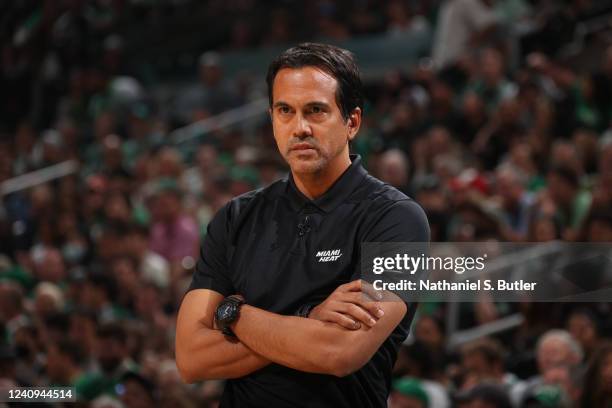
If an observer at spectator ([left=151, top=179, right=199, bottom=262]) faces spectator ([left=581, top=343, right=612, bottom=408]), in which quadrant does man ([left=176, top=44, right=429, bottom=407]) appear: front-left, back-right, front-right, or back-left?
front-right

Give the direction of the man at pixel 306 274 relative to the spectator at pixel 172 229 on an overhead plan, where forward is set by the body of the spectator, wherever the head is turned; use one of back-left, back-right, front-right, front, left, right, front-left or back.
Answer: front

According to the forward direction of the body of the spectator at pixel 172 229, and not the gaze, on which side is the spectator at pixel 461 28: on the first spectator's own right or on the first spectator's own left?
on the first spectator's own left

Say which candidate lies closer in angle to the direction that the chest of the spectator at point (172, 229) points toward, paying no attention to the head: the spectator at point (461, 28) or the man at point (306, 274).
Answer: the man

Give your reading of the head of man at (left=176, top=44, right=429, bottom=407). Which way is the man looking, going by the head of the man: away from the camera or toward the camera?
toward the camera

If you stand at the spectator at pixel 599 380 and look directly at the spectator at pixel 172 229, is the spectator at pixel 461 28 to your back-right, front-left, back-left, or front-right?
front-right

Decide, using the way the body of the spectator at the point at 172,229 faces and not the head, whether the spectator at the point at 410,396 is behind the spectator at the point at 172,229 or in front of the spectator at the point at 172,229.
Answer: in front

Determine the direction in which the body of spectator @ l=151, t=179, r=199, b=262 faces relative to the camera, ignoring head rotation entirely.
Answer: toward the camera
